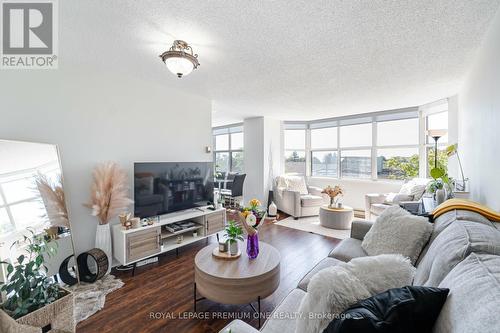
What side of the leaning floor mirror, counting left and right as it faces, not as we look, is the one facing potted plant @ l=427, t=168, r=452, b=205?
front

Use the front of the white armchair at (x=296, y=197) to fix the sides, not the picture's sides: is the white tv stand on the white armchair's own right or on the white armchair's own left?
on the white armchair's own right

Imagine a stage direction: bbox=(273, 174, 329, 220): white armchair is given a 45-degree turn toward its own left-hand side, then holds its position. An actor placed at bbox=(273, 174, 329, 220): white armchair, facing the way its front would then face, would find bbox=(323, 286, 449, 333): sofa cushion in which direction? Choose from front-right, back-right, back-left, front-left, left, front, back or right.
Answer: right

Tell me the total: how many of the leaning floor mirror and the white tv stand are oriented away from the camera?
0

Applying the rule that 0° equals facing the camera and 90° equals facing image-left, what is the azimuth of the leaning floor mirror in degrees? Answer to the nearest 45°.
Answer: approximately 315°

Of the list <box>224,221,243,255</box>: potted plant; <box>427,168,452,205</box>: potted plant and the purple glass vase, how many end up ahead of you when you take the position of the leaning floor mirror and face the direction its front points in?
3

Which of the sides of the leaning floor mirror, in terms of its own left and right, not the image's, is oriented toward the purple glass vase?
front

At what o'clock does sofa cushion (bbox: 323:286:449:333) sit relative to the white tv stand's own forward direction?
The sofa cushion is roughly at 1 o'clock from the white tv stand.

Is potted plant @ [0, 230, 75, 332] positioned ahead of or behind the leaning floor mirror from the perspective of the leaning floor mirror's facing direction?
ahead

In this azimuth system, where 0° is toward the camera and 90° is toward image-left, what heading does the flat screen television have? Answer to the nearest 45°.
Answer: approximately 315°
